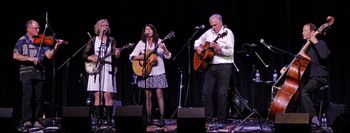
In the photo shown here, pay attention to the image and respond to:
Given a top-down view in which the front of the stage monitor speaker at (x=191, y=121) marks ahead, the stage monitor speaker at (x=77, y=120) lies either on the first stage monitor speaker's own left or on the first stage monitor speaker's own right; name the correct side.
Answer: on the first stage monitor speaker's own left

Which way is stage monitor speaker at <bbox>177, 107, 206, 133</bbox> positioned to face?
away from the camera

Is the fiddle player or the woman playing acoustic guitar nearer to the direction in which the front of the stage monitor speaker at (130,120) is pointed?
the woman playing acoustic guitar

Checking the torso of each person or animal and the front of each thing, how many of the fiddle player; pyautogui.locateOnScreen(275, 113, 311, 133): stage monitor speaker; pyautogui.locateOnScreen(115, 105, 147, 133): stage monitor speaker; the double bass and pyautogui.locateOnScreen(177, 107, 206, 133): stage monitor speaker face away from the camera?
3

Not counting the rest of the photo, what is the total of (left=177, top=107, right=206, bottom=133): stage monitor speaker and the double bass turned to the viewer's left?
1

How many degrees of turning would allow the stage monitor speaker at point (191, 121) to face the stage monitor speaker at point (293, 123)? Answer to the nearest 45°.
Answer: approximately 90° to its right

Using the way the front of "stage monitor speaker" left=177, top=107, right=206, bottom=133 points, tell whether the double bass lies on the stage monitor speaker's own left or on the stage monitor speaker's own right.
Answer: on the stage monitor speaker's own right

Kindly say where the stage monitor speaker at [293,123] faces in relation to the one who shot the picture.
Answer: facing away from the viewer

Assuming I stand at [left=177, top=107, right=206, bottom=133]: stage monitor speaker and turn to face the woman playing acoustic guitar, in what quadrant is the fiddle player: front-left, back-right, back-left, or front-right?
front-left

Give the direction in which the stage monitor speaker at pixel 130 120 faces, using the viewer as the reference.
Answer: facing away from the viewer

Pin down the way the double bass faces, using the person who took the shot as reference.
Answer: facing to the left of the viewer

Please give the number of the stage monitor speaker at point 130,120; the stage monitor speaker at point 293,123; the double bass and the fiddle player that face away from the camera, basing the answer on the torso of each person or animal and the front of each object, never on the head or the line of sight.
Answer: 2

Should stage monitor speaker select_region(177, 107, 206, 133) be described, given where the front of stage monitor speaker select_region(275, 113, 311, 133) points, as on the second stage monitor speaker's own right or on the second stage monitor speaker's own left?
on the second stage monitor speaker's own left
